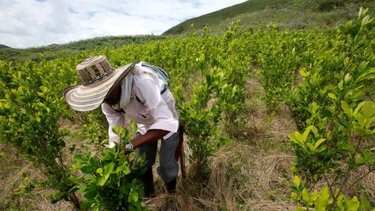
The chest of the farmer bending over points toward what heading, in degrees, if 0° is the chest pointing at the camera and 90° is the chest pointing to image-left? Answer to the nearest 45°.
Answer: approximately 45°
